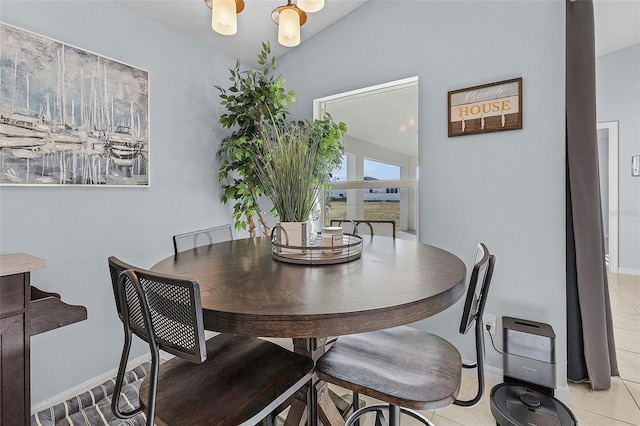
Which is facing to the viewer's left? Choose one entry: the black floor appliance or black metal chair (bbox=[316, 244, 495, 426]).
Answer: the black metal chair

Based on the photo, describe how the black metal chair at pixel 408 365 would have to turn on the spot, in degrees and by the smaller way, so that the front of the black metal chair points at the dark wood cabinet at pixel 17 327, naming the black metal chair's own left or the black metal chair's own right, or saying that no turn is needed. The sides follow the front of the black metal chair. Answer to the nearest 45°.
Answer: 0° — it already faces it

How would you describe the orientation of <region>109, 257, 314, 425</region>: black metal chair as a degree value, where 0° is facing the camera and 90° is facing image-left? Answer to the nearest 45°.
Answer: approximately 225°

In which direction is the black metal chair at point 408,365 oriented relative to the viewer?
to the viewer's left

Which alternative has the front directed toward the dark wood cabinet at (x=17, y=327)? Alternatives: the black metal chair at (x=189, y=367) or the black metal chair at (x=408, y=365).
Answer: the black metal chair at (x=408, y=365)

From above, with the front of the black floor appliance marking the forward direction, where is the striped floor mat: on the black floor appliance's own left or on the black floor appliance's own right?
on the black floor appliance's own right

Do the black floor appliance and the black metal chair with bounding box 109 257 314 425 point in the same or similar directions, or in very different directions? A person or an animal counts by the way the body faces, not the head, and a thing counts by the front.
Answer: very different directions

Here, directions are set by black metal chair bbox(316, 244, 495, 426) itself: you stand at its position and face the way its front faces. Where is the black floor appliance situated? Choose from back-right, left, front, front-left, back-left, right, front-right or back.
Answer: back-right

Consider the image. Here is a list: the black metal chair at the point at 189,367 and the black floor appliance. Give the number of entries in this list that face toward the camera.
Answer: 1

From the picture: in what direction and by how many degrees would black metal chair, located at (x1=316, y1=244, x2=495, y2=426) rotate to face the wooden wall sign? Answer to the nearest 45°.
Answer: approximately 135° to its right

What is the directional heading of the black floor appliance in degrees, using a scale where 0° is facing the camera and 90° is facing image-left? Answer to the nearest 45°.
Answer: approximately 0°

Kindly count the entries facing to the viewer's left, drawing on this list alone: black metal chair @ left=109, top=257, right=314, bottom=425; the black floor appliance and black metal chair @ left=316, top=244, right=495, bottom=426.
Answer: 1
